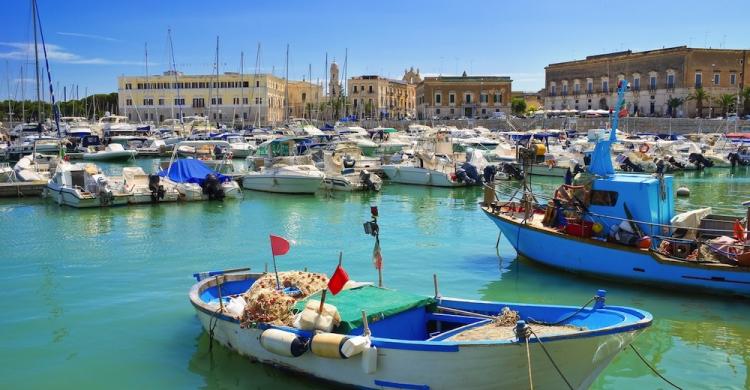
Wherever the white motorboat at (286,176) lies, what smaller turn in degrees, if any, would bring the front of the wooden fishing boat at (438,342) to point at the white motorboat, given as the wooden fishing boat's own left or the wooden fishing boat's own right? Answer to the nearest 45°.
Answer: approximately 135° to the wooden fishing boat's own left

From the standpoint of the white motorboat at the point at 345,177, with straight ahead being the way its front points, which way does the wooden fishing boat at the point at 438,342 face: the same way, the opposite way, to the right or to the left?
the opposite way

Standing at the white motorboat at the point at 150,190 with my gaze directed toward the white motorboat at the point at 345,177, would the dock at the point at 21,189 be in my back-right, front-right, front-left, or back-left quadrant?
back-left

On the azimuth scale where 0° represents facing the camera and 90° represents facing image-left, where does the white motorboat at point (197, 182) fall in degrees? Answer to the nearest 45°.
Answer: approximately 135°

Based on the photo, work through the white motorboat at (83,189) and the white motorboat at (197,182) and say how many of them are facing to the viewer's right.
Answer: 0

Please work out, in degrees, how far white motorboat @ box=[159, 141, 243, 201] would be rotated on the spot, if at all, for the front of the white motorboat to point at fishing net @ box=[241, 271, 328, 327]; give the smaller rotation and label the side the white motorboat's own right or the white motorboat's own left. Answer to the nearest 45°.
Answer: approximately 135° to the white motorboat's own left

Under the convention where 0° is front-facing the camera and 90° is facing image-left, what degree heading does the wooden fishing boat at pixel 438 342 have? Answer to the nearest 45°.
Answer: approximately 315°

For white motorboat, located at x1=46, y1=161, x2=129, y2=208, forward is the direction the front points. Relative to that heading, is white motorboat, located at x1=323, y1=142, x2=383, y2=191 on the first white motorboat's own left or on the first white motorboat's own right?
on the first white motorboat's own right

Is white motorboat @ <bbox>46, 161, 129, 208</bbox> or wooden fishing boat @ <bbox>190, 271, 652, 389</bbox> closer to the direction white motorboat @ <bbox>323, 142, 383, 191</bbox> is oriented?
the white motorboat

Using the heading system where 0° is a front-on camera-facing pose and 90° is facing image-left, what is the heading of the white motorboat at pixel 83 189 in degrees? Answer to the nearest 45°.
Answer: approximately 135°

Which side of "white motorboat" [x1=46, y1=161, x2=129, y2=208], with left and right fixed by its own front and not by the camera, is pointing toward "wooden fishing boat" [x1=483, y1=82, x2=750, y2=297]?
back

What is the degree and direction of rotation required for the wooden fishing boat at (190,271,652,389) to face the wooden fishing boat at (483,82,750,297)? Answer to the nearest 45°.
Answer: approximately 90° to its left

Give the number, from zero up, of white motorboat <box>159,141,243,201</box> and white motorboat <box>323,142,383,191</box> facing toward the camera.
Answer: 0
